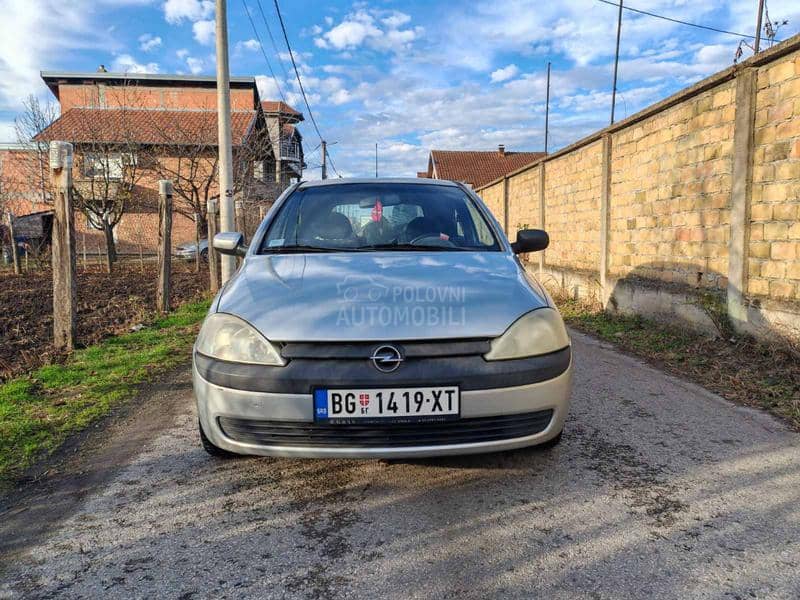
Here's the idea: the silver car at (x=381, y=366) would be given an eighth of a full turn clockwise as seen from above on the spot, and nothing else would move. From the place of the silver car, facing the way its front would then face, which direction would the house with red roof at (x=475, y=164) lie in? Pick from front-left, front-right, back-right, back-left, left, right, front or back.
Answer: back-right

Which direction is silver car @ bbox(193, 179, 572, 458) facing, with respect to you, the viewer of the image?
facing the viewer

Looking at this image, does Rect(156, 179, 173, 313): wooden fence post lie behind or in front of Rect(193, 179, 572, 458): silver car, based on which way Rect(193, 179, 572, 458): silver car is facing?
behind

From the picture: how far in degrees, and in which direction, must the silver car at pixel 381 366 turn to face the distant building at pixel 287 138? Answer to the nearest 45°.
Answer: approximately 180°

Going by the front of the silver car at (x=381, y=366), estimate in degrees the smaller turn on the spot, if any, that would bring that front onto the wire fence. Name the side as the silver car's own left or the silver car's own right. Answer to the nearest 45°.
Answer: approximately 135° to the silver car's own right

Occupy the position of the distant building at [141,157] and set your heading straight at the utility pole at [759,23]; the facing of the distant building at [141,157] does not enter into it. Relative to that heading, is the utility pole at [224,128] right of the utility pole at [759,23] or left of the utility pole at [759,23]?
right

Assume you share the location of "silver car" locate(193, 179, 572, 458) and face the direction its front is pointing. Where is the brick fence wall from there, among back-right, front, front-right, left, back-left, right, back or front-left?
back-left

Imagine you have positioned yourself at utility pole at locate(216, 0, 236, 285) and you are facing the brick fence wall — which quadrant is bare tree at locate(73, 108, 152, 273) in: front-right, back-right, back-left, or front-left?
back-left

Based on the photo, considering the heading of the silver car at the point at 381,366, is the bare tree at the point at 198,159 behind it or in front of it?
behind

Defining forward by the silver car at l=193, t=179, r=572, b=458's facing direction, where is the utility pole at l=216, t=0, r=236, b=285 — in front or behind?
behind
